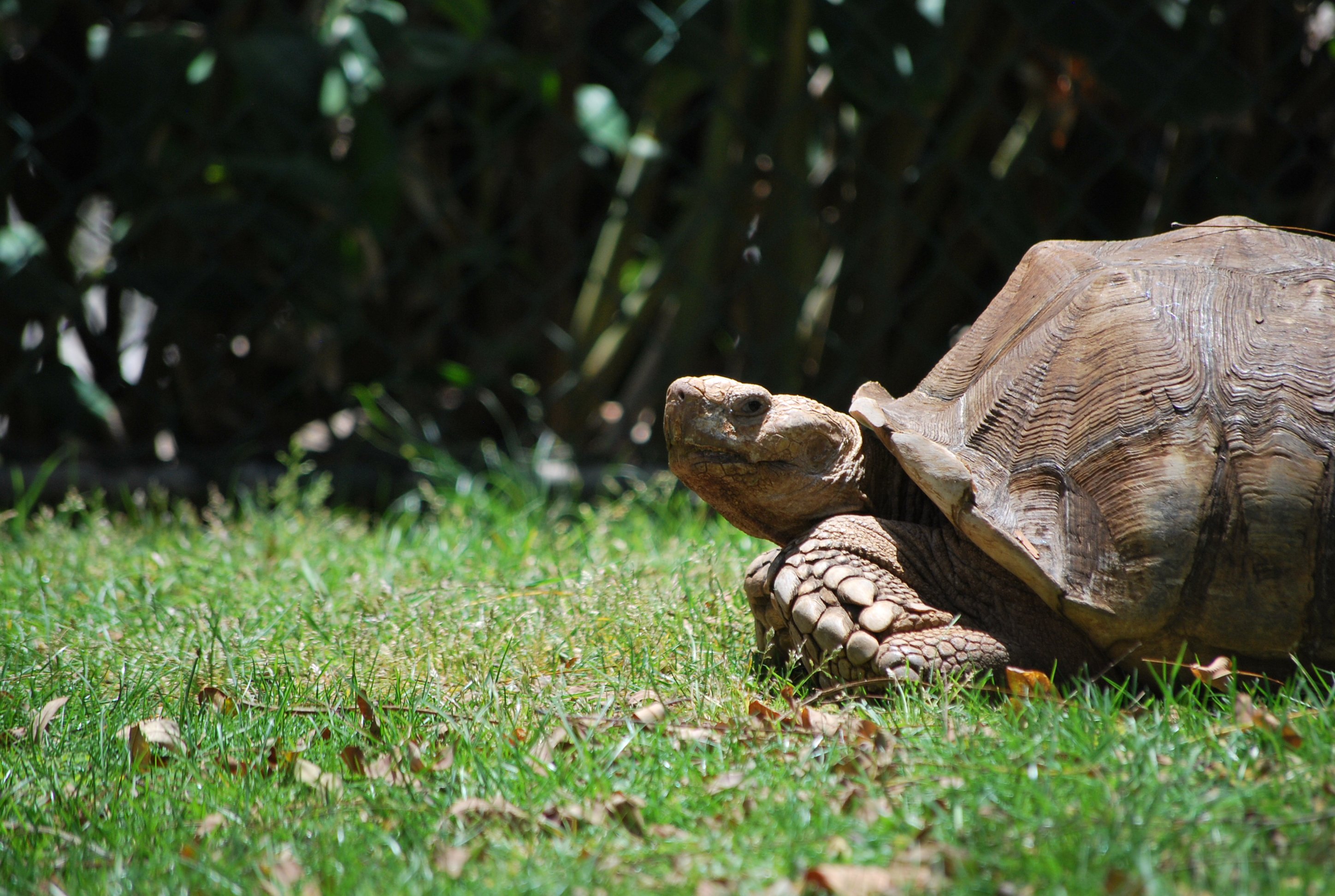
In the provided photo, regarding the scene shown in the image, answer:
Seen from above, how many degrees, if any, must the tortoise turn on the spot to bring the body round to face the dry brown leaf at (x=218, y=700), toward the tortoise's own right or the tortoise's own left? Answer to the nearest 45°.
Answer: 0° — it already faces it

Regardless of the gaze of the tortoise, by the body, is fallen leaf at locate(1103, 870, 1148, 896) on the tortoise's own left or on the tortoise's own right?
on the tortoise's own left

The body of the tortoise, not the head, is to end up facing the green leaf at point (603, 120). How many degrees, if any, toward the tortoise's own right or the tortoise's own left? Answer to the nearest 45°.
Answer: approximately 45° to the tortoise's own right

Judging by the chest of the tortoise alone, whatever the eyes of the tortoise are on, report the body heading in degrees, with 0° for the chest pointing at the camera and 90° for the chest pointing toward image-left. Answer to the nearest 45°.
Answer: approximately 90°

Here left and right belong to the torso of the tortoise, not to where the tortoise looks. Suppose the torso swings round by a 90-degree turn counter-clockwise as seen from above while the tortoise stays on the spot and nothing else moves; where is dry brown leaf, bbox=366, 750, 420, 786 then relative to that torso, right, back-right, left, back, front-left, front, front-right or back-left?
front-right

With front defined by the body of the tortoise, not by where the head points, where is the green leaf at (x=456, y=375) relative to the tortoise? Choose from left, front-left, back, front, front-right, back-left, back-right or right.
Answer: front-right

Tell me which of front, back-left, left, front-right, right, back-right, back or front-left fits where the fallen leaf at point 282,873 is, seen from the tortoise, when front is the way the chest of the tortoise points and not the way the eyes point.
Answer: front-left

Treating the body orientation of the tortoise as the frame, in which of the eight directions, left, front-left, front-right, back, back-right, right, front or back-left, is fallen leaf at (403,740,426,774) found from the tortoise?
front-left

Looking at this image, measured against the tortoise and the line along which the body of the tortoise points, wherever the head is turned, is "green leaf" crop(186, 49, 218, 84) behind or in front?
in front
